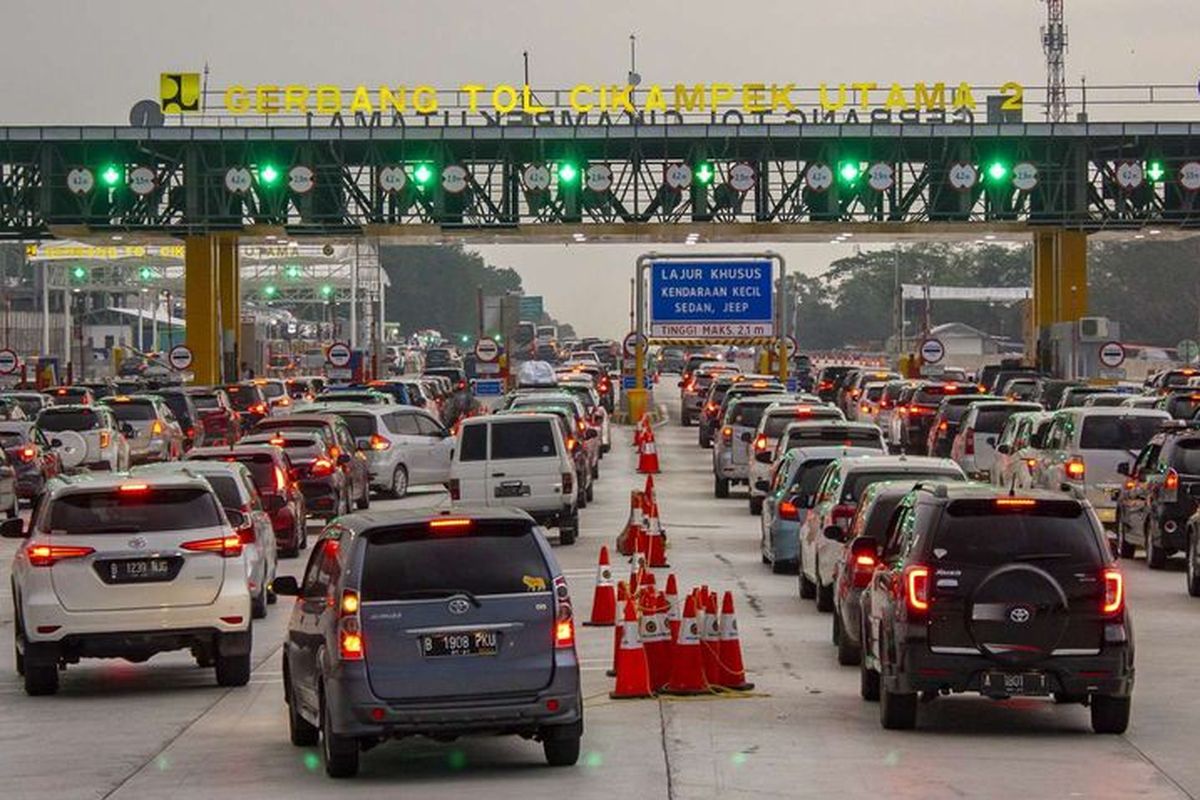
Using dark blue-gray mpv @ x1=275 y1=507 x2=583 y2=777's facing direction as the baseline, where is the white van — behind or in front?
in front

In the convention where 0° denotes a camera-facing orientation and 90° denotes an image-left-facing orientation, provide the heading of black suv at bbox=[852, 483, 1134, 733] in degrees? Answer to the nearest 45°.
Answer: approximately 180°

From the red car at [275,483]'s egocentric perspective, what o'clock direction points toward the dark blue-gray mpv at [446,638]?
The dark blue-gray mpv is roughly at 6 o'clock from the red car.

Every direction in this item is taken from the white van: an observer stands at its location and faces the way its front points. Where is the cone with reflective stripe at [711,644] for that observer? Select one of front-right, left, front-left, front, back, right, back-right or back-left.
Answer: back

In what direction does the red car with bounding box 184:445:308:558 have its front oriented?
away from the camera

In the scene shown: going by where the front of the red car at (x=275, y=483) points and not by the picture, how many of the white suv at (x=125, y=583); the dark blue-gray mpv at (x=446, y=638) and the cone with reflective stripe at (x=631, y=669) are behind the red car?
3

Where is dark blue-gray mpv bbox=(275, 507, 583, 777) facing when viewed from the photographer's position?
facing away from the viewer

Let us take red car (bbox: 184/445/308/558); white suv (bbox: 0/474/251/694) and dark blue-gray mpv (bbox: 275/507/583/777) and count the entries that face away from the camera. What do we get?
3

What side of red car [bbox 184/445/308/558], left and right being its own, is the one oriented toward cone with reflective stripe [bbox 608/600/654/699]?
back

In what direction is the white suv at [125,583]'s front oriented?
away from the camera
